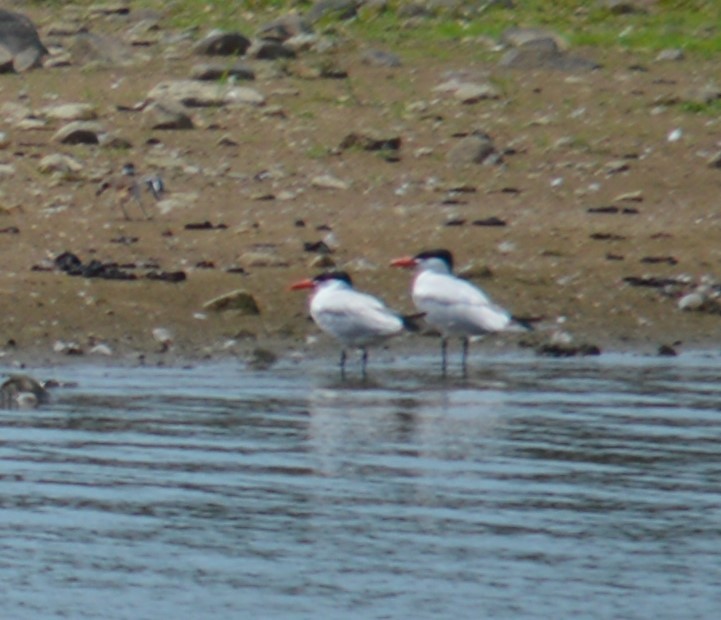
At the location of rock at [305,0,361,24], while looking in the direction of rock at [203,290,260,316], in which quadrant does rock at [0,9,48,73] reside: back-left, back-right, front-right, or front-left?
front-right

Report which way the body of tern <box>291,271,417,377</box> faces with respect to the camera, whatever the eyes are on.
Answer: to the viewer's left

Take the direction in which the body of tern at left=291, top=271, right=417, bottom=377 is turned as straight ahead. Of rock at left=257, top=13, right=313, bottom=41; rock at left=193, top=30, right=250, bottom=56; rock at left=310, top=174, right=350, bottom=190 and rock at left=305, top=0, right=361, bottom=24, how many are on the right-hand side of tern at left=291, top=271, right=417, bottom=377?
4

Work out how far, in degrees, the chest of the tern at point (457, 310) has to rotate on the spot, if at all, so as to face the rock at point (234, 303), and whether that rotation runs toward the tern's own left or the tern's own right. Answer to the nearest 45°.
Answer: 0° — it already faces it

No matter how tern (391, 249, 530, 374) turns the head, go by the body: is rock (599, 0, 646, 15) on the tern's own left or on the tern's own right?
on the tern's own right

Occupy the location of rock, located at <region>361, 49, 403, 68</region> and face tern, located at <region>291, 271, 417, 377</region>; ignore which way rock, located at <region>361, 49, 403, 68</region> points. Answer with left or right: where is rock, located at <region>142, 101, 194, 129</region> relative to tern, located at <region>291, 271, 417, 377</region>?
right

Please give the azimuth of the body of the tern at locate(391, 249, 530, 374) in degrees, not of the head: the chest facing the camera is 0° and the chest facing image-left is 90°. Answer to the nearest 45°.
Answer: approximately 90°

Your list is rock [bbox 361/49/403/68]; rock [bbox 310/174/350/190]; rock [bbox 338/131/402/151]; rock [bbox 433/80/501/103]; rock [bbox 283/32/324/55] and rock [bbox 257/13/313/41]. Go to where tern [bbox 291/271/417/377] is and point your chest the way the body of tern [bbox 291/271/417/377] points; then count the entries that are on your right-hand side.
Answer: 6

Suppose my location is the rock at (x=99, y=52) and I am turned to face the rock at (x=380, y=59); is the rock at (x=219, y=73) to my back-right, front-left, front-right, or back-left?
front-right

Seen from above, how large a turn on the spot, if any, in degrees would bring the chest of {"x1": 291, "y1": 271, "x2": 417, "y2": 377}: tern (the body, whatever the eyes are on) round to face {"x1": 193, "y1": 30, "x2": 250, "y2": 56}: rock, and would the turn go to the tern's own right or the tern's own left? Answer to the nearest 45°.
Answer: approximately 90° to the tern's own right

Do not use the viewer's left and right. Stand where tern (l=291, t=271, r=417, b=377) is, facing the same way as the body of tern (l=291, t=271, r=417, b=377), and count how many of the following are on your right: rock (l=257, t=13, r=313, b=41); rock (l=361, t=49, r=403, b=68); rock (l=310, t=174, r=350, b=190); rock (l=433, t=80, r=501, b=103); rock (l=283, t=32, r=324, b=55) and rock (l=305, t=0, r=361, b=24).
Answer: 6

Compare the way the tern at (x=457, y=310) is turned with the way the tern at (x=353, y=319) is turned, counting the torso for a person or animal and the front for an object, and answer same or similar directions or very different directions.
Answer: same or similar directions

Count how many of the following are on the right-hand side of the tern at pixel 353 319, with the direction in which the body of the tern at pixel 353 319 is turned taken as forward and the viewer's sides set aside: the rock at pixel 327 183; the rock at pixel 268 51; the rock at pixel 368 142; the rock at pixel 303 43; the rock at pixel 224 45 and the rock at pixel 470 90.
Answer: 6

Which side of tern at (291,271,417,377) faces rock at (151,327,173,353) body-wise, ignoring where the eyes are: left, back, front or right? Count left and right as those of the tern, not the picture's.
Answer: front

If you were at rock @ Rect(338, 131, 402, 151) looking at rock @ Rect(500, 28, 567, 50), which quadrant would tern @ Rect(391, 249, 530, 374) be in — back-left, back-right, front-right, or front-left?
back-right
